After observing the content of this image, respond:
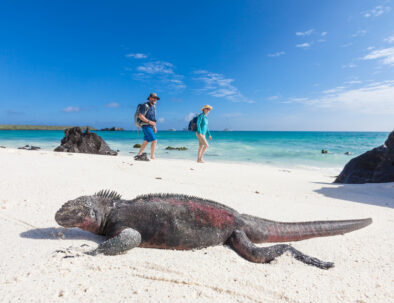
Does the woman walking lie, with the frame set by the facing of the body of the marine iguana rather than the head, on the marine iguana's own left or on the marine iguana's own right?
on the marine iguana's own right

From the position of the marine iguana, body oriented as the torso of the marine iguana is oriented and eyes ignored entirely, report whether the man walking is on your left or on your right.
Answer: on your right

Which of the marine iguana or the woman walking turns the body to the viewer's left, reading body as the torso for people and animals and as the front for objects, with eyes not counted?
the marine iguana

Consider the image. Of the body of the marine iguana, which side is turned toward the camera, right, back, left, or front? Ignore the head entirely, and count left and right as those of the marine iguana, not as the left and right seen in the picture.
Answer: left

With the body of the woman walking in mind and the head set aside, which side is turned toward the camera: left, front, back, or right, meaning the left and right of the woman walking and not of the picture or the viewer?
right

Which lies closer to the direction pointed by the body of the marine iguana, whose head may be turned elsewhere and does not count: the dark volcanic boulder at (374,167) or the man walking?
the man walking

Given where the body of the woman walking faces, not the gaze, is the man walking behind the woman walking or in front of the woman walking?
behind

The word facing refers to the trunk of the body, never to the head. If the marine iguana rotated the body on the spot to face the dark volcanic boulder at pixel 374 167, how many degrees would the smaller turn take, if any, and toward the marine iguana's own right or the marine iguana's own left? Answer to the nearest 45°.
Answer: approximately 135° to the marine iguana's own right

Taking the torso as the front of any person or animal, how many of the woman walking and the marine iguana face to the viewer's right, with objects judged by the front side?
1

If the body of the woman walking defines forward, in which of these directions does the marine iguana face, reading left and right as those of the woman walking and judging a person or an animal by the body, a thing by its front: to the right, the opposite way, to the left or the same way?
the opposite way
